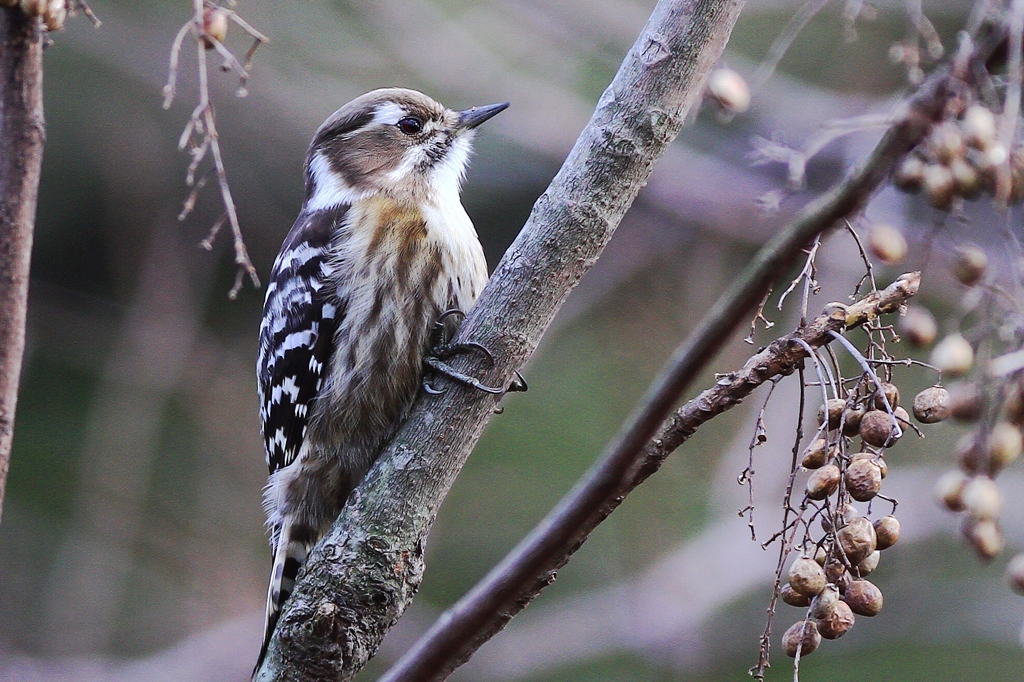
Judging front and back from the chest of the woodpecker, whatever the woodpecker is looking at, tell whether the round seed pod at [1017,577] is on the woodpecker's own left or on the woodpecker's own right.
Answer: on the woodpecker's own left

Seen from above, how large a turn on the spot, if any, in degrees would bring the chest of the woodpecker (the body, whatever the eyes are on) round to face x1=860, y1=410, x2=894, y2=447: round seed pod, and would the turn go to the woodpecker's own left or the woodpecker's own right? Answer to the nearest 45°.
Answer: approximately 45° to the woodpecker's own right

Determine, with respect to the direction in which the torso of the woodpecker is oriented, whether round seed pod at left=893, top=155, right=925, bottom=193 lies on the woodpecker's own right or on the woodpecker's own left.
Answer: on the woodpecker's own left

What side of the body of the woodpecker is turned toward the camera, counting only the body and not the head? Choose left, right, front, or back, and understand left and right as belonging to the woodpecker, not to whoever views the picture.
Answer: right
